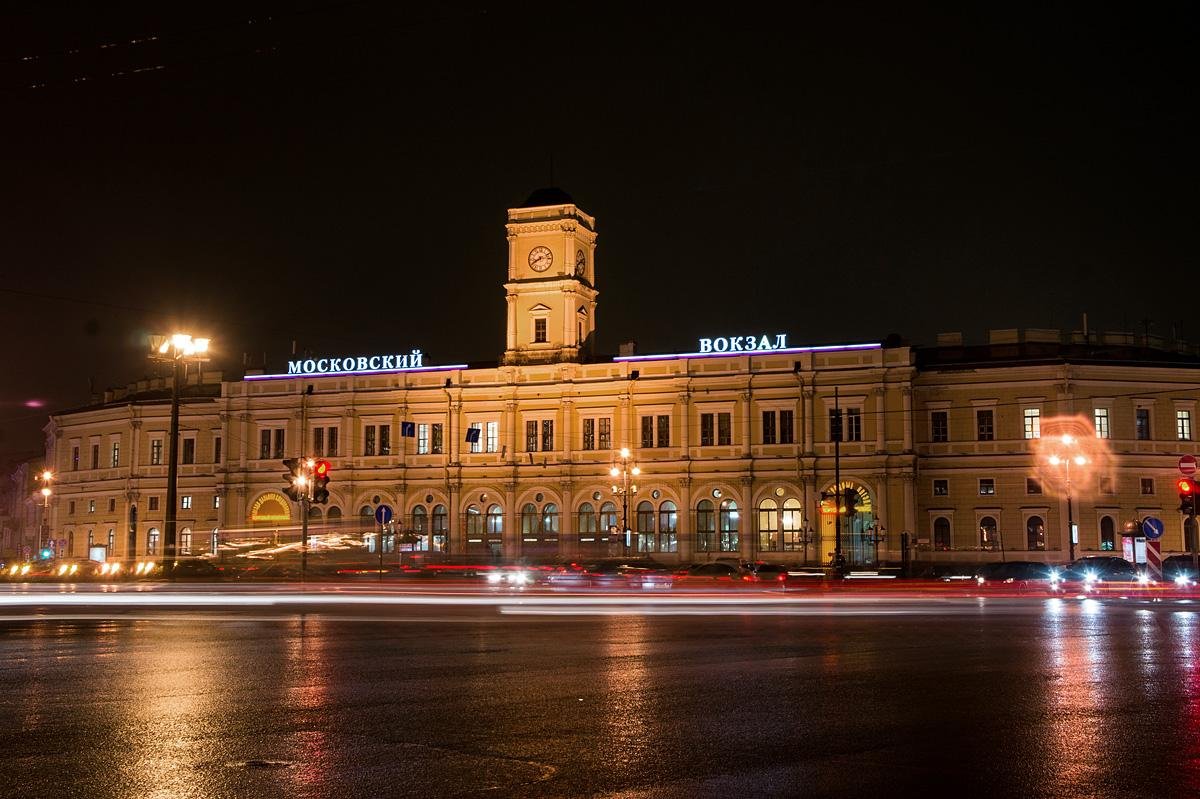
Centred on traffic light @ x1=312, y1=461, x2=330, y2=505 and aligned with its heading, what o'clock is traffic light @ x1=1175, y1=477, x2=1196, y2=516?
traffic light @ x1=1175, y1=477, x2=1196, y2=516 is roughly at 10 o'clock from traffic light @ x1=312, y1=461, x2=330, y2=505.

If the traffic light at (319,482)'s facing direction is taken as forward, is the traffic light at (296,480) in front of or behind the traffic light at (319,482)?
behind

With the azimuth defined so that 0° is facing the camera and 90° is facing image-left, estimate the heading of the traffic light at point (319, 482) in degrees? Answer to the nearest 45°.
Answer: approximately 0°
